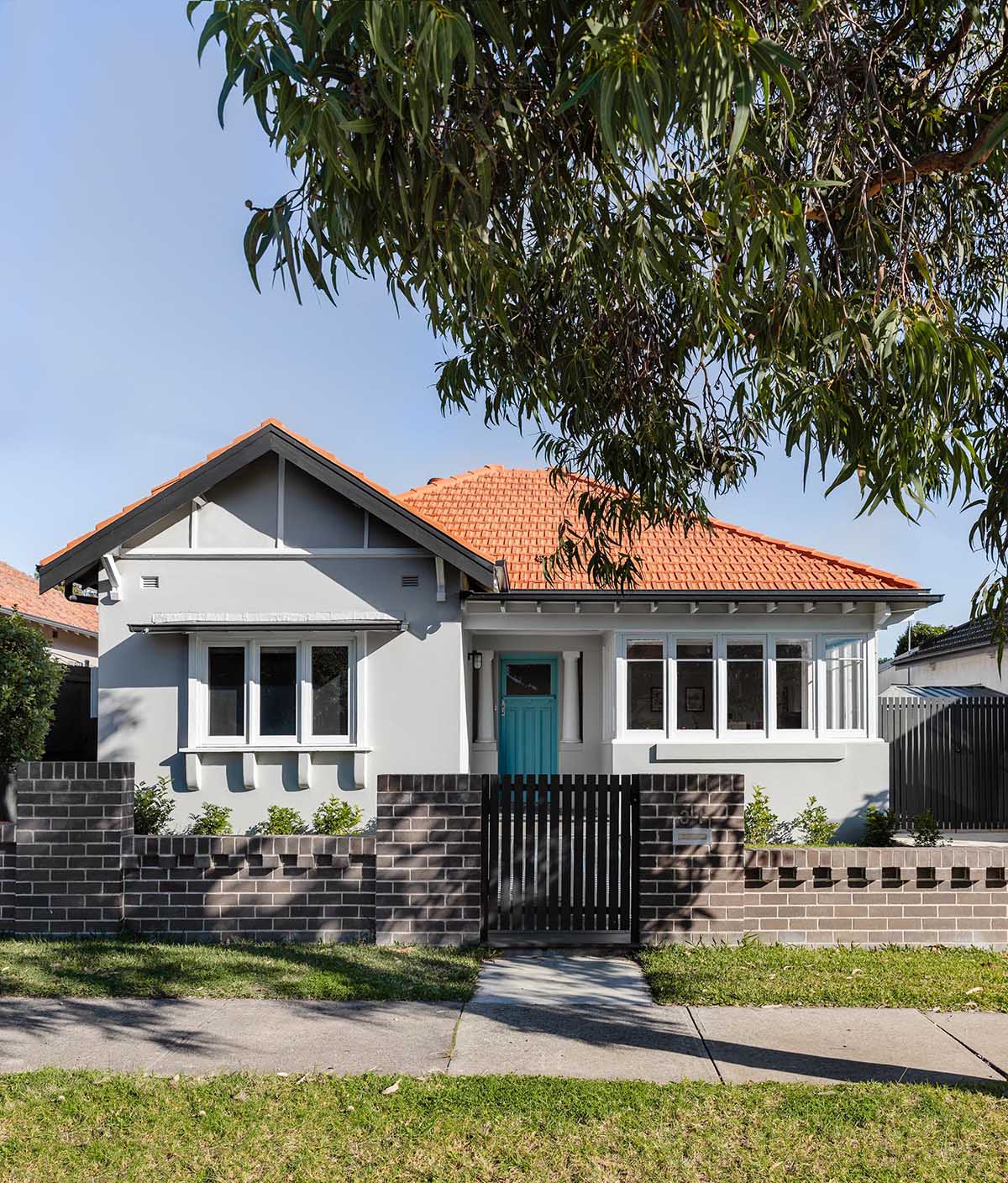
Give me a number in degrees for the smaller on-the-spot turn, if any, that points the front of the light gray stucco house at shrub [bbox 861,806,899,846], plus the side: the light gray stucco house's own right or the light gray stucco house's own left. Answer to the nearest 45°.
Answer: approximately 90° to the light gray stucco house's own left

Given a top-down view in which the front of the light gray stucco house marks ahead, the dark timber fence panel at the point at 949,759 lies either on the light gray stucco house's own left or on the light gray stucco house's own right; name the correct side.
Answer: on the light gray stucco house's own left

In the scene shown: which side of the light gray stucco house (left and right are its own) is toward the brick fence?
front

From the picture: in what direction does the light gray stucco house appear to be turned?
toward the camera

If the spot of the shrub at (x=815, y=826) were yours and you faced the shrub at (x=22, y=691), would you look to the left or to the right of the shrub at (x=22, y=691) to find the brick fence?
left
